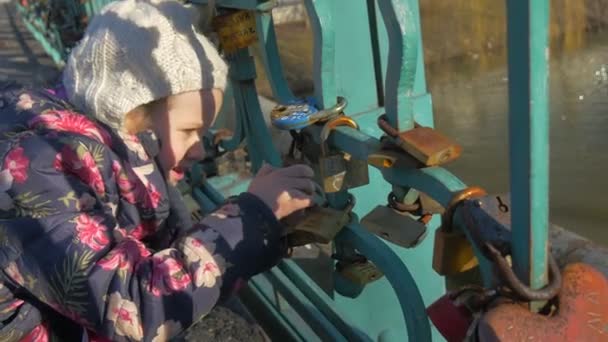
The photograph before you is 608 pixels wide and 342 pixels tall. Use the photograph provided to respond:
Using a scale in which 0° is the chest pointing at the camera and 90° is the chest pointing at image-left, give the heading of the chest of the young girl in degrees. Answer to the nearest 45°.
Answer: approximately 270°

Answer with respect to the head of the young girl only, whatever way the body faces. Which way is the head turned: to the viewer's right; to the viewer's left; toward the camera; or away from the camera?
to the viewer's right

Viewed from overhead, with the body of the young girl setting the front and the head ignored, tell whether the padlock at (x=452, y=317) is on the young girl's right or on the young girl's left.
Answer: on the young girl's right

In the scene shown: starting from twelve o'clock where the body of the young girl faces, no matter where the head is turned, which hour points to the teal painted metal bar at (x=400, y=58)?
The teal painted metal bar is roughly at 1 o'clock from the young girl.
